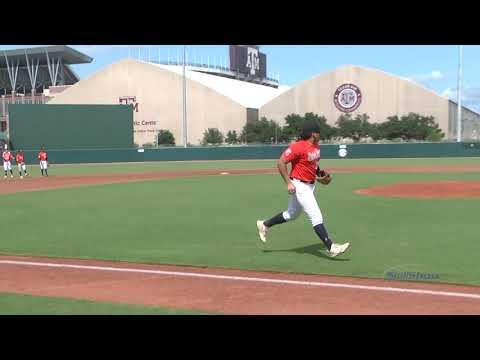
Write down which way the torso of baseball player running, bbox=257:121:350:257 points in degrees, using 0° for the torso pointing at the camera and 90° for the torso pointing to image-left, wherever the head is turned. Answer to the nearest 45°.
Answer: approximately 270°

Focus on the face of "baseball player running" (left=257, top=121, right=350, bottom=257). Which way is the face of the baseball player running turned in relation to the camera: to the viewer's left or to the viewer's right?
to the viewer's right
